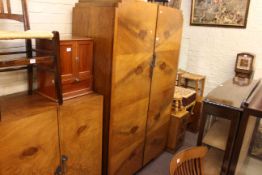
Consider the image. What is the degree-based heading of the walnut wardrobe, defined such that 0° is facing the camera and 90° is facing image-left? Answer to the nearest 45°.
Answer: approximately 315°

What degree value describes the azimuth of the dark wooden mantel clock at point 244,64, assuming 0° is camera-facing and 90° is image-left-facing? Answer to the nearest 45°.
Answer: approximately 45°

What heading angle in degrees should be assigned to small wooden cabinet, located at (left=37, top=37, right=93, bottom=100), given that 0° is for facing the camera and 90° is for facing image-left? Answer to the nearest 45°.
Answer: approximately 315°

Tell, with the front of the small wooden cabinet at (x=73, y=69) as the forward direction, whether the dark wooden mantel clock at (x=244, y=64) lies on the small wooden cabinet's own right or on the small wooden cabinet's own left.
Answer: on the small wooden cabinet's own left

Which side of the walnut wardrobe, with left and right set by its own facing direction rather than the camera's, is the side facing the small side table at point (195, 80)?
left

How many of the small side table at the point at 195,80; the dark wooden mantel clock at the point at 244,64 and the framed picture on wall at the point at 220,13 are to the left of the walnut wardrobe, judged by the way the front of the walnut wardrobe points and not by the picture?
3
